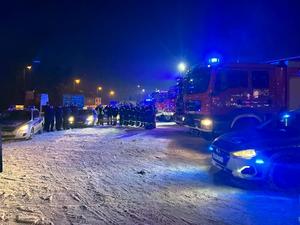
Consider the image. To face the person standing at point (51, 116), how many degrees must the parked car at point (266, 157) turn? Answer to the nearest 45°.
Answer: approximately 90° to its right

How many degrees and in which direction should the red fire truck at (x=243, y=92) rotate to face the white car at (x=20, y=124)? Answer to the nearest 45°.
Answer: approximately 45° to its right

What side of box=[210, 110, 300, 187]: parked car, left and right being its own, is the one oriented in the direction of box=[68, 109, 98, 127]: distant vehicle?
right

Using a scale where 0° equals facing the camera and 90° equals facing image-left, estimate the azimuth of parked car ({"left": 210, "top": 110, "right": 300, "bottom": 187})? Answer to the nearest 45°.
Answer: approximately 45°

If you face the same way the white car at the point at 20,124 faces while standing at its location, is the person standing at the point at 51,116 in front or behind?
behind

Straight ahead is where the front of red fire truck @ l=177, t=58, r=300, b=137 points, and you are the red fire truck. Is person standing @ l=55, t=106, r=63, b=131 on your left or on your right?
on your right
